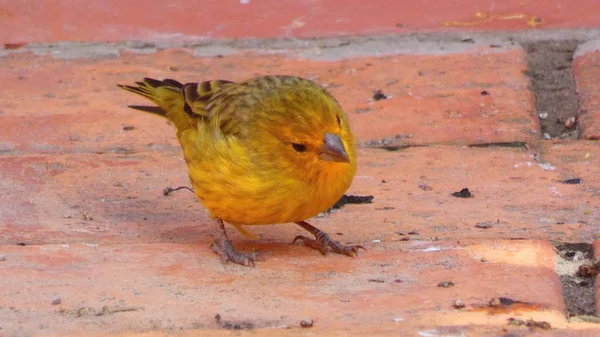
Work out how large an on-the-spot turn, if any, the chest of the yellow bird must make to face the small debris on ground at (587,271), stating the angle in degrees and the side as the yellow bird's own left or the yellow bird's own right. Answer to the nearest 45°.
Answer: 0° — it already faces it

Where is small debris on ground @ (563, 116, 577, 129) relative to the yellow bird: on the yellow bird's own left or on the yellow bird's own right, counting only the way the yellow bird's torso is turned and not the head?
on the yellow bird's own left

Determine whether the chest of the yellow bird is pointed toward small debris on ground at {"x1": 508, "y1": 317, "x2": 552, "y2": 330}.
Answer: yes

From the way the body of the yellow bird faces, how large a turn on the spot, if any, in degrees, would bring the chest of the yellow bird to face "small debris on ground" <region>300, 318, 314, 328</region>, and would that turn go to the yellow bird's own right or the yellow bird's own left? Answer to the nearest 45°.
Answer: approximately 45° to the yellow bird's own right

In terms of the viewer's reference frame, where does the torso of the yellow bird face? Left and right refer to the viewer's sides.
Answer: facing the viewer and to the right of the viewer

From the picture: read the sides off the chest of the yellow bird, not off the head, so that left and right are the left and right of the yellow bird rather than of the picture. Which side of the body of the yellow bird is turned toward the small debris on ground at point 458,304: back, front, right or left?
front

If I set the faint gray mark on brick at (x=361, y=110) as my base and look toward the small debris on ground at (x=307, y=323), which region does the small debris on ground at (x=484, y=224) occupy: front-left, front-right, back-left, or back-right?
front-left

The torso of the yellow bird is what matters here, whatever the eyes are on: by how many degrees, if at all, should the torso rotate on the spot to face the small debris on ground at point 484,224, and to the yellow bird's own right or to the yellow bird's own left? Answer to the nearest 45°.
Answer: approximately 45° to the yellow bird's own left

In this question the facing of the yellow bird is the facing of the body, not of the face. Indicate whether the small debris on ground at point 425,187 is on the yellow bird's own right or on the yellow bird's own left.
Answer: on the yellow bird's own left

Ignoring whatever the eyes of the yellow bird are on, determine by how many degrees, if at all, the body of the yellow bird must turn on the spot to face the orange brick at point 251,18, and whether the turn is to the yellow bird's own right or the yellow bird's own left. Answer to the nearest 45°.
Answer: approximately 135° to the yellow bird's own left

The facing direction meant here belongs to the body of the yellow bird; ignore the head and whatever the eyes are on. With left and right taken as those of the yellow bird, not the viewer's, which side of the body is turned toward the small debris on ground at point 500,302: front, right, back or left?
front

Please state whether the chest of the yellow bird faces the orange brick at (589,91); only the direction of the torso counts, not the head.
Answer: no
